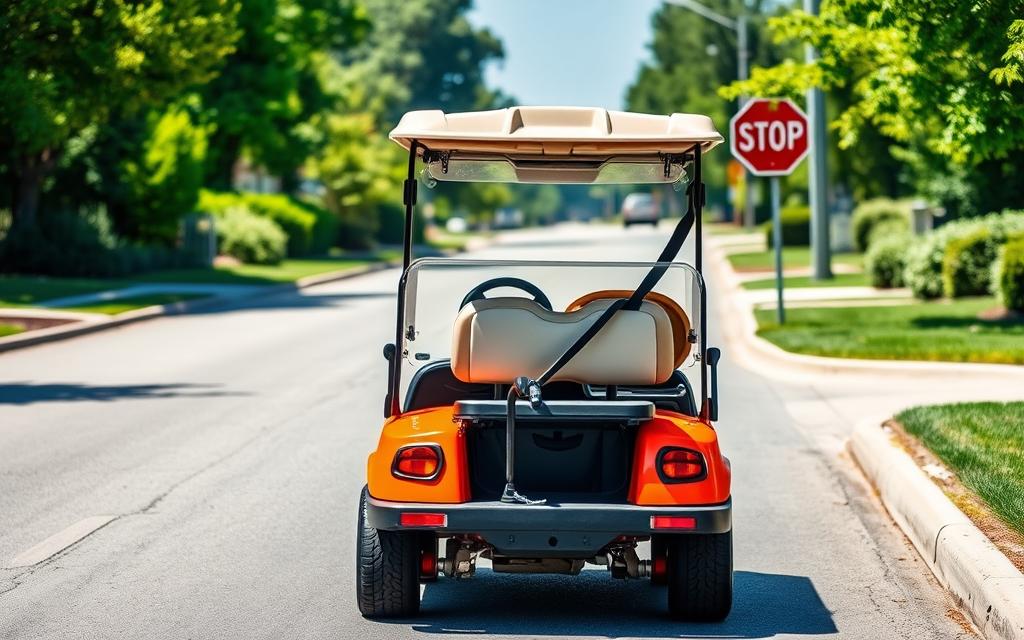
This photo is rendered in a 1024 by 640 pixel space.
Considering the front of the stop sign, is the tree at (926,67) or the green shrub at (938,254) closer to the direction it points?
the tree

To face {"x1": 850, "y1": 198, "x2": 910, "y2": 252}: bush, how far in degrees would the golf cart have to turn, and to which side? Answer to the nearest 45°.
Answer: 0° — it already faces it

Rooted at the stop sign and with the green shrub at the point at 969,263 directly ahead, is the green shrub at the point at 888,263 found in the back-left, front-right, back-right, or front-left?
front-left

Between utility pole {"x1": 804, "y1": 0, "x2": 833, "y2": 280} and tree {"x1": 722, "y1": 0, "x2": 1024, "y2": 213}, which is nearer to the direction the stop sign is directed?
the tree

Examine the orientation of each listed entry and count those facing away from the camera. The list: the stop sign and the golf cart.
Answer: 1

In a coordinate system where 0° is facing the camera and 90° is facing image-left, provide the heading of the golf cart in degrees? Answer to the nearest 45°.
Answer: approximately 180°

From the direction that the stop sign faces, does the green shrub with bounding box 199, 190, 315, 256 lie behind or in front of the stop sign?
behind

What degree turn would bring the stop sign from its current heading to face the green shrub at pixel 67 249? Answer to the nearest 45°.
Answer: approximately 135° to its right

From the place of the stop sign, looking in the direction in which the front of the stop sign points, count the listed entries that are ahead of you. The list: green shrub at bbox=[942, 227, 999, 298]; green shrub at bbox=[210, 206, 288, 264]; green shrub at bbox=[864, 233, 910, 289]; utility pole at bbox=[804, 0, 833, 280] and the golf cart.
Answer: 1

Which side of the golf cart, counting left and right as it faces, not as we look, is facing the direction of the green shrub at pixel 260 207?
front

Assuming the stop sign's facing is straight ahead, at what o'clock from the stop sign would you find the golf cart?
The golf cart is roughly at 12 o'clock from the stop sign.

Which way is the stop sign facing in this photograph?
toward the camera

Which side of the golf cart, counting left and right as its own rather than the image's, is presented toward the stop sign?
front

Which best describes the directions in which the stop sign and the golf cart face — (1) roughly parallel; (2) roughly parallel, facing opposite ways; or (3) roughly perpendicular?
roughly parallel, facing opposite ways
